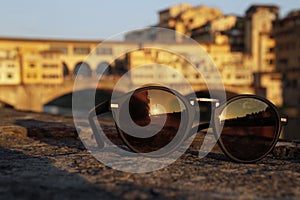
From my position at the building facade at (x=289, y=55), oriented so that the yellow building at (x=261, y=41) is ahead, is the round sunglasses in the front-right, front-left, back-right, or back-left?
back-left

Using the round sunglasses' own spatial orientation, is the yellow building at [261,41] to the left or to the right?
on its left

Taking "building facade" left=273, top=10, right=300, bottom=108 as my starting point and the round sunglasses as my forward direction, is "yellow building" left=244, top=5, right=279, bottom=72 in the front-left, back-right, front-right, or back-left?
back-right

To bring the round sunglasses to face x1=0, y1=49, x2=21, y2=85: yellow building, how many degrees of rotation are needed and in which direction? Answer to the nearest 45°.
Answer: approximately 180°
